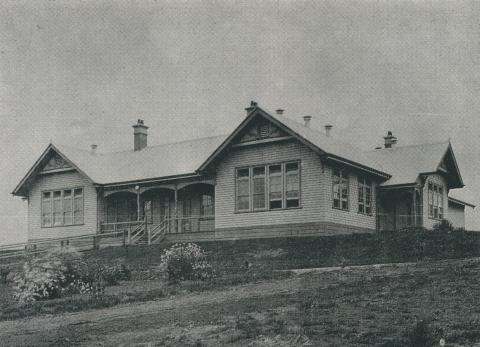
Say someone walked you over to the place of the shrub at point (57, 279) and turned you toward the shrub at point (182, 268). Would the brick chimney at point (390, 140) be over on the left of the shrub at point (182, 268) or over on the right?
left

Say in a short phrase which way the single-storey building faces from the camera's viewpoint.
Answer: facing the viewer and to the left of the viewer

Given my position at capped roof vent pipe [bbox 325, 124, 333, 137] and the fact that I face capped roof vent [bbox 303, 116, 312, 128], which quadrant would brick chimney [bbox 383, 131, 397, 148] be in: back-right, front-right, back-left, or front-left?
back-left

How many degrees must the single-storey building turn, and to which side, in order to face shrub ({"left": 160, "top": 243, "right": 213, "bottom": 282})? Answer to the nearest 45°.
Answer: approximately 45° to its left
